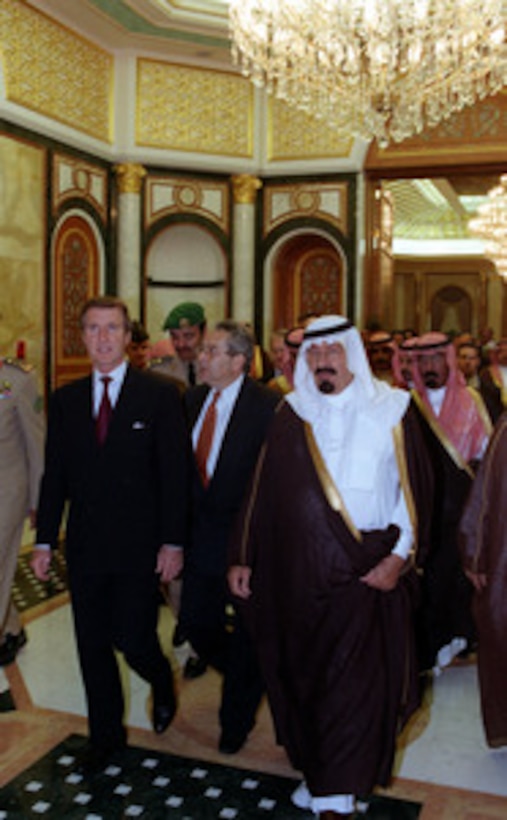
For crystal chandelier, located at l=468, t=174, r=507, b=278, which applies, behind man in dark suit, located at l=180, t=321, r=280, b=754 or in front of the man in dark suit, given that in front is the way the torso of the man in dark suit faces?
behind

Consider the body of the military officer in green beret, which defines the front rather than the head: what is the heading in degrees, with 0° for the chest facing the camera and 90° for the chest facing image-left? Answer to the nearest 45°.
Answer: approximately 0°

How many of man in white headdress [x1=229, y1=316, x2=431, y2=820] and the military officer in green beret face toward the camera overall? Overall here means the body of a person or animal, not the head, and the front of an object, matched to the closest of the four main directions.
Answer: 2

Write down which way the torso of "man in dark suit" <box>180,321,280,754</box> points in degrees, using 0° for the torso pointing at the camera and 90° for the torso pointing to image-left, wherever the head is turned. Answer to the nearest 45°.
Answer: approximately 45°

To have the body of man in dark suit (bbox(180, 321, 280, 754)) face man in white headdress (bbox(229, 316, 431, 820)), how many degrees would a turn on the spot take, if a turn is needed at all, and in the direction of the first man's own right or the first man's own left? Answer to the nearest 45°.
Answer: approximately 90° to the first man's own left

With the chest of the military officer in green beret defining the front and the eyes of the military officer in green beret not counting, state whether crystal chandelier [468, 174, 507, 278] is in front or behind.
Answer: behind

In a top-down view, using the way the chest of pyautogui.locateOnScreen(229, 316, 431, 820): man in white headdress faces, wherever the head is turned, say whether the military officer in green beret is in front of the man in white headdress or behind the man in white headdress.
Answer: behind
